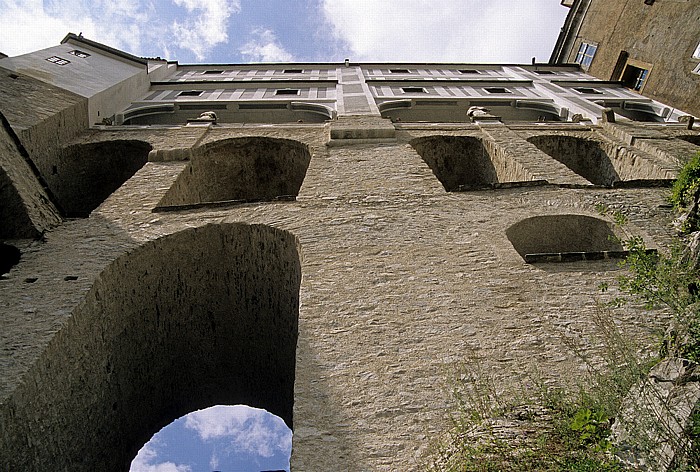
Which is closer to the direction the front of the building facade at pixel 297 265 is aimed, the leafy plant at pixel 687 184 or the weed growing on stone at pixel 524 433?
the weed growing on stone

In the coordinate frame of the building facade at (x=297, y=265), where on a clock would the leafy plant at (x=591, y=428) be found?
The leafy plant is roughly at 11 o'clock from the building facade.

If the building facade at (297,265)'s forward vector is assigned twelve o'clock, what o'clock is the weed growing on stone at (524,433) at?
The weed growing on stone is roughly at 11 o'clock from the building facade.

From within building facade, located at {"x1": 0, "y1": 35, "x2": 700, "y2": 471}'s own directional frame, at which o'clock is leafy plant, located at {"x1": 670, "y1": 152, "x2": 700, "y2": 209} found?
The leafy plant is roughly at 9 o'clock from the building facade.

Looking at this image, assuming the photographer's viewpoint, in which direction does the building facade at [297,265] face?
facing the viewer
